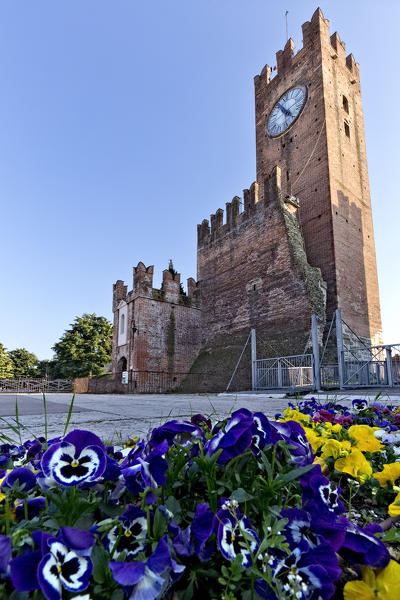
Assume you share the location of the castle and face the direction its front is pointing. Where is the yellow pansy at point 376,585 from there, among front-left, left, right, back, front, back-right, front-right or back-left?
front-left

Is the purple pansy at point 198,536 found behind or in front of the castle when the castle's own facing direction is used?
in front

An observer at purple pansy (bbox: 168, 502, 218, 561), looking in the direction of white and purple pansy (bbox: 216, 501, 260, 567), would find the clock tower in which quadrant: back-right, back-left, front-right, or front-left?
front-left

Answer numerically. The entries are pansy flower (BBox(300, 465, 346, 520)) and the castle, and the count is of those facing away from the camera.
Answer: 0

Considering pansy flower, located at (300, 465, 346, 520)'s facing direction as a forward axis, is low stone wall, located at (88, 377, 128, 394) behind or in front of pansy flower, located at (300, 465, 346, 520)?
behind

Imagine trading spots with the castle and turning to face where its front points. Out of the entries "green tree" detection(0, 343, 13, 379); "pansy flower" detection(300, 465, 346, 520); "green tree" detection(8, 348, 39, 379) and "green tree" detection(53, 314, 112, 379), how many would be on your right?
3

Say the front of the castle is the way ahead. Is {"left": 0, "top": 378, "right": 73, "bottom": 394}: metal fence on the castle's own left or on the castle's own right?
on the castle's own right

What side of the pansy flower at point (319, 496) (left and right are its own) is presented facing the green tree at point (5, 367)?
back

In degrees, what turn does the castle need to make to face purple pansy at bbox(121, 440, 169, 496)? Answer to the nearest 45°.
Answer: approximately 45° to its left

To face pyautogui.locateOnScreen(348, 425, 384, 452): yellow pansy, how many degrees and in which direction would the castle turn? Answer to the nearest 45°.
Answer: approximately 45° to its left

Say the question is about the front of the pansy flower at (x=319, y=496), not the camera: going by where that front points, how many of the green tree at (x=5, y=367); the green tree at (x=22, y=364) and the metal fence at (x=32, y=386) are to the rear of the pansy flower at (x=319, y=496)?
3

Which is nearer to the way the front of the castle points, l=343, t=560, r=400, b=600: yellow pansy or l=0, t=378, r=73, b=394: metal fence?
the yellow pansy

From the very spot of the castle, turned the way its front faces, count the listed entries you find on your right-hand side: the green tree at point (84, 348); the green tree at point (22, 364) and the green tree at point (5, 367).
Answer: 3

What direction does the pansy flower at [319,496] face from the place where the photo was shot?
facing the viewer and to the right of the viewer
